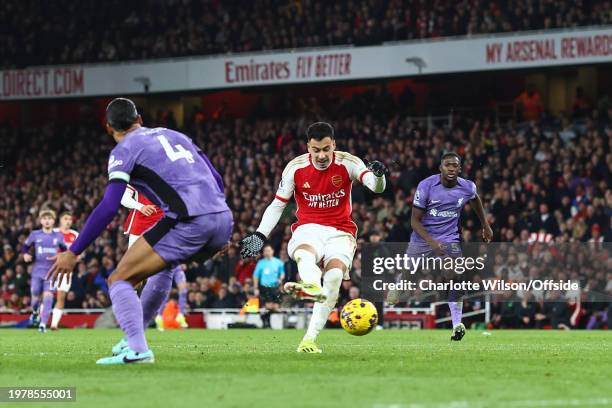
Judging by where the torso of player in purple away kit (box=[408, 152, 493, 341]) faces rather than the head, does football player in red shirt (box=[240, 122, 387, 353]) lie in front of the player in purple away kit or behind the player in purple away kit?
in front

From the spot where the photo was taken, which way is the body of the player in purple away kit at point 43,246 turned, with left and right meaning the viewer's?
facing the viewer

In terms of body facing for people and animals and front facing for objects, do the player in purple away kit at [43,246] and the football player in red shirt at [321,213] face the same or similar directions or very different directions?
same or similar directions

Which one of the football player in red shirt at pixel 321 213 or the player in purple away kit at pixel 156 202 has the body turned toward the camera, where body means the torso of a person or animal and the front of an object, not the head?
the football player in red shirt

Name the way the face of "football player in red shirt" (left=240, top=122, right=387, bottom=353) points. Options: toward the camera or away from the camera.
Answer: toward the camera

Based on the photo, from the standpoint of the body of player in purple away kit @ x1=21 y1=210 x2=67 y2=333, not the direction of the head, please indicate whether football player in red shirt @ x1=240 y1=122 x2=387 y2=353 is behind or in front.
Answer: in front

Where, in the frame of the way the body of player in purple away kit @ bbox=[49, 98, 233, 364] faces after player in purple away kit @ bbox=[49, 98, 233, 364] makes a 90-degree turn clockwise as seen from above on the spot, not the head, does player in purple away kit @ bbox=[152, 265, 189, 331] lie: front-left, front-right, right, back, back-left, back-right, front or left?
front-left

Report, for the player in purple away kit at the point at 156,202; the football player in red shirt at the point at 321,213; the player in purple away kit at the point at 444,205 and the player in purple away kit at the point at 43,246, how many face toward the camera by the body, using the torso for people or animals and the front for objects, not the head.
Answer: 3

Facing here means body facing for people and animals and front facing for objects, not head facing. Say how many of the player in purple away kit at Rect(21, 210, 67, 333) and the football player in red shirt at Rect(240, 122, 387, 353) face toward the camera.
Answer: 2

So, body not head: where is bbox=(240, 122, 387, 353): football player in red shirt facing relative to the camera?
toward the camera

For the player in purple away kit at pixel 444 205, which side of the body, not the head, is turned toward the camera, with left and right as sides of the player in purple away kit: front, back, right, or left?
front

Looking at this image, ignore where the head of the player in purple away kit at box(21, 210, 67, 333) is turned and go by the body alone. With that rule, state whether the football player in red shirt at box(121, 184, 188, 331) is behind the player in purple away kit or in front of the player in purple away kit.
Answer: in front

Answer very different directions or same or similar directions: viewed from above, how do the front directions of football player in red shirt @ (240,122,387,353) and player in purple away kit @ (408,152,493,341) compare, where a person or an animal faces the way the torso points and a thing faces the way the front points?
same or similar directions

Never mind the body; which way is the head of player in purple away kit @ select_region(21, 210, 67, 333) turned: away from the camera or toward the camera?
toward the camera

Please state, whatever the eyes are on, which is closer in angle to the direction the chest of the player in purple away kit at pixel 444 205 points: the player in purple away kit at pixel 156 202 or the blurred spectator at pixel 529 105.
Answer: the player in purple away kit
